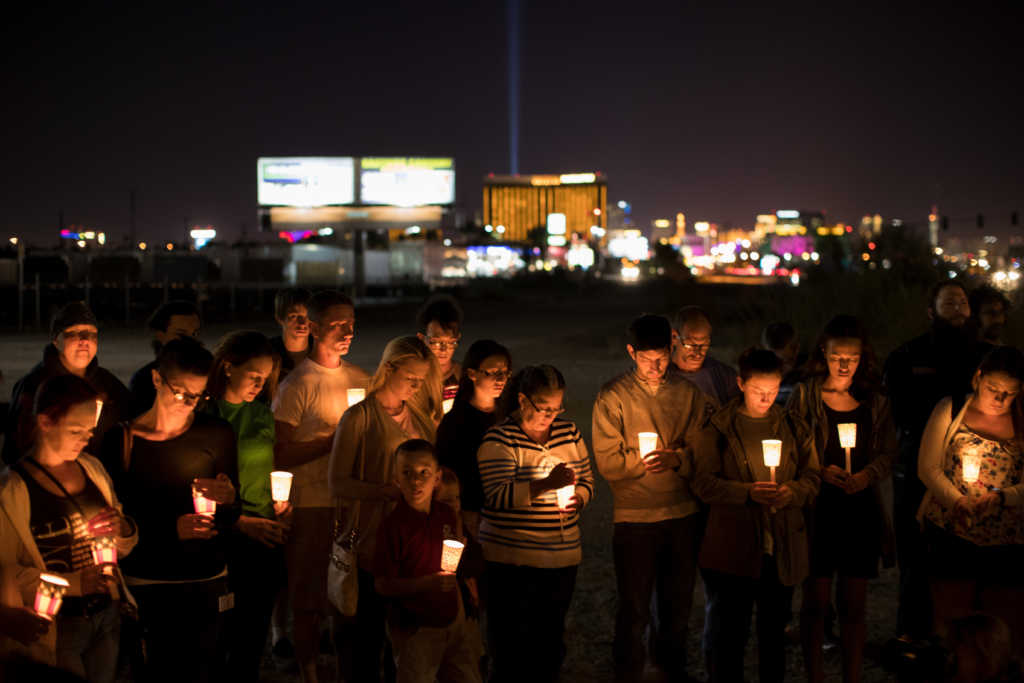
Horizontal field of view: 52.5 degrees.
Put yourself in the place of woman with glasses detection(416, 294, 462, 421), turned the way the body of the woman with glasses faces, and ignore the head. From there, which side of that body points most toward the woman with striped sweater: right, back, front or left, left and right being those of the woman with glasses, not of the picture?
front

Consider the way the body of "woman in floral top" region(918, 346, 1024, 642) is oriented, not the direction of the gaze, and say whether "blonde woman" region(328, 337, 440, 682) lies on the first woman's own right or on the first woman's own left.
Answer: on the first woman's own right

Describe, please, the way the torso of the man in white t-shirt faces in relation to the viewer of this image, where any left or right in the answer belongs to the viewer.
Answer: facing the viewer and to the right of the viewer

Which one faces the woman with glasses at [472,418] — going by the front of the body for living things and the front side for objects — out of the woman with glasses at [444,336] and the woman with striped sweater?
the woman with glasses at [444,336]

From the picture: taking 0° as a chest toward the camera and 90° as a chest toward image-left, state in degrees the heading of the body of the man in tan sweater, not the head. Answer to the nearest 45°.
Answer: approximately 0°

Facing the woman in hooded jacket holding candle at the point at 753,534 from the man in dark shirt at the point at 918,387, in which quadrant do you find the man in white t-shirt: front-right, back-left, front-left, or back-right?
front-right

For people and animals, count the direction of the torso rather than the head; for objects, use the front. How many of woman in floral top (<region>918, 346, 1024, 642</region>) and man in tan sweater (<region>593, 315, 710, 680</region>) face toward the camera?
2

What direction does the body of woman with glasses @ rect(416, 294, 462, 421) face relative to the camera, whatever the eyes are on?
toward the camera

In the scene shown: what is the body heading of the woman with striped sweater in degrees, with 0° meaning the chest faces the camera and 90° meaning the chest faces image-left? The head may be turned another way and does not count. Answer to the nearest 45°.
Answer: approximately 315°
